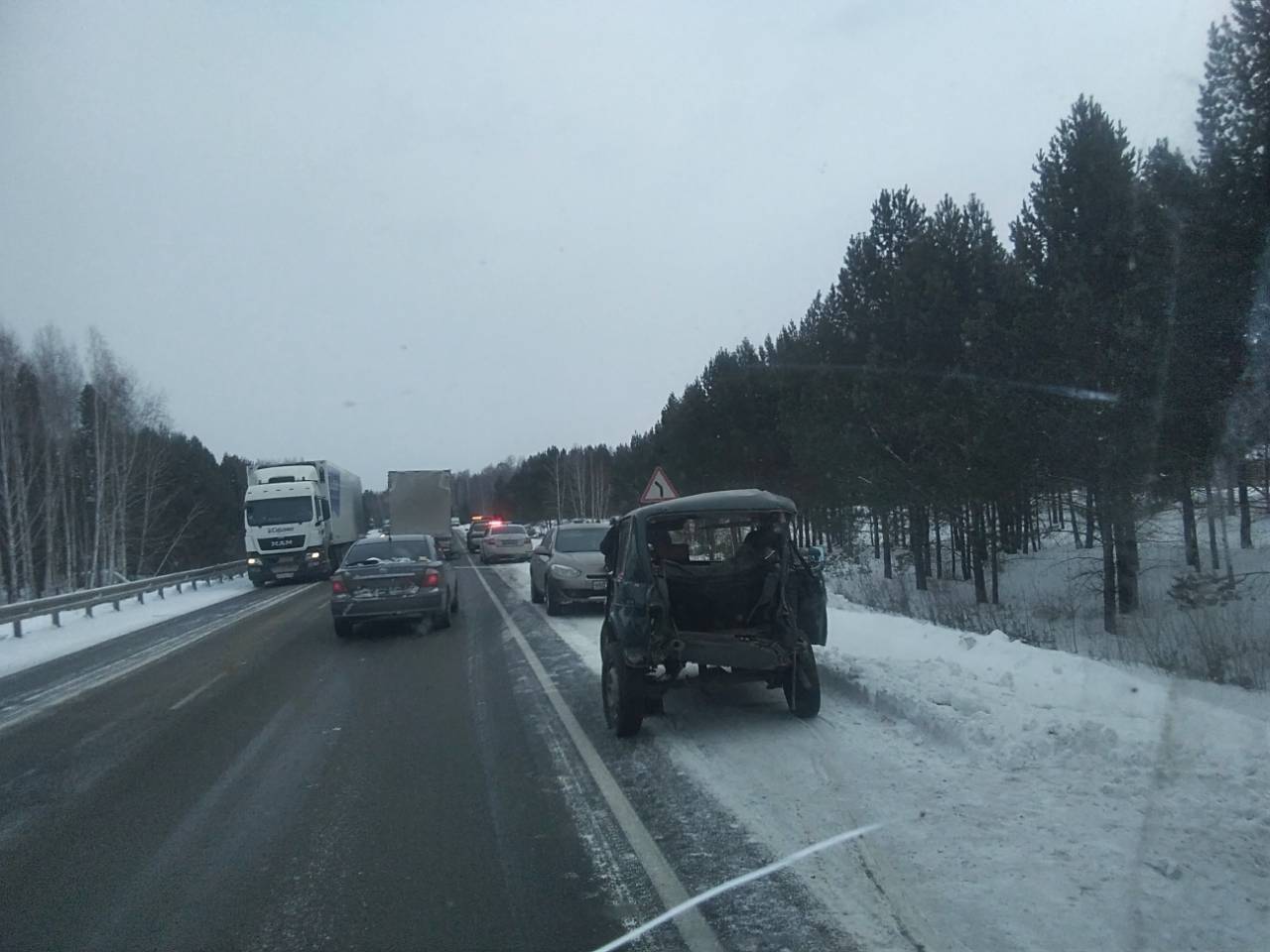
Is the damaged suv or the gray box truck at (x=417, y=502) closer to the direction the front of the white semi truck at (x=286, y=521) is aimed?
the damaged suv

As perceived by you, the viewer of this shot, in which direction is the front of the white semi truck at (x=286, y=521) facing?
facing the viewer

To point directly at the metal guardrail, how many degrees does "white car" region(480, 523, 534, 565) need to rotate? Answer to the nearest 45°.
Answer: approximately 135° to its left

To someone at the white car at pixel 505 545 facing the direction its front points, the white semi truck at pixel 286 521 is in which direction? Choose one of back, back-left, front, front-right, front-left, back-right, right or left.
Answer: back-left

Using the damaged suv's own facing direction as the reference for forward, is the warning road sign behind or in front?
in front

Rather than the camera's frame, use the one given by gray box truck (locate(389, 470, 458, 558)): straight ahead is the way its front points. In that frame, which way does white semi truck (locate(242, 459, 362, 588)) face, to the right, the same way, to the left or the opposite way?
the opposite way

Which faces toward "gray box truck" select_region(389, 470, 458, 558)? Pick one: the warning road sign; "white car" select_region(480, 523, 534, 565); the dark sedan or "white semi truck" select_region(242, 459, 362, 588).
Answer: the dark sedan

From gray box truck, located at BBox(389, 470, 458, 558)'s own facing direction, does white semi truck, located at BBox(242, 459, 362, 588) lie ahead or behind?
behind

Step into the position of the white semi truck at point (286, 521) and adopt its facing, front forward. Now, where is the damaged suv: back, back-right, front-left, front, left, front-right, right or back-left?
front

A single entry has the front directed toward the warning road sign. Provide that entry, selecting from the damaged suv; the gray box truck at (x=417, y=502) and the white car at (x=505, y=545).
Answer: the damaged suv

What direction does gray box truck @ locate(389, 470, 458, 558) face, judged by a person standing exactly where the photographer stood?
facing away from the viewer

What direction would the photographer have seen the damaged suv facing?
facing away from the viewer

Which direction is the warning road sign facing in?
toward the camera

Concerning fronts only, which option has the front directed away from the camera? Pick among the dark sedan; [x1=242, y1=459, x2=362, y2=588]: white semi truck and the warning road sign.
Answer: the dark sedan

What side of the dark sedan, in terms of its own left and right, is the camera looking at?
back

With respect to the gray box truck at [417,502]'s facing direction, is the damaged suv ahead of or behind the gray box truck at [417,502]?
behind

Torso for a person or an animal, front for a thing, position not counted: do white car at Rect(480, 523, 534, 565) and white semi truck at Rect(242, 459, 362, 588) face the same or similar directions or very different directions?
very different directions

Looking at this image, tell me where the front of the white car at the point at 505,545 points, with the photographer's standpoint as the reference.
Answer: facing away from the viewer
